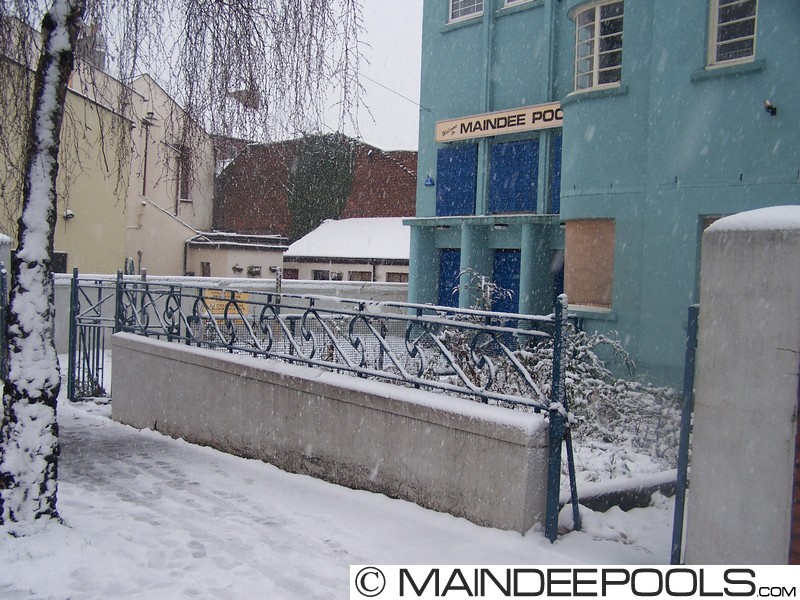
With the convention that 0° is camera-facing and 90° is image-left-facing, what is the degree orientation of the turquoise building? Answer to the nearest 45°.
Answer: approximately 45°

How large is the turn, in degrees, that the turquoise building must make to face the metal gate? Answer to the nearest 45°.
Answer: approximately 45° to its right

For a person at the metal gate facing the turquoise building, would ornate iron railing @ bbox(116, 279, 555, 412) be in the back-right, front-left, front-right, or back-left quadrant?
front-right

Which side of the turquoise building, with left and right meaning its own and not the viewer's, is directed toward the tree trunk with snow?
front

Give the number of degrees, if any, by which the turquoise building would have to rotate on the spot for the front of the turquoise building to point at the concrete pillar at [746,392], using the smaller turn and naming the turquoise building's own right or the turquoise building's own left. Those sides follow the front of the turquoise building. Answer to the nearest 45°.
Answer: approximately 45° to the turquoise building's own left

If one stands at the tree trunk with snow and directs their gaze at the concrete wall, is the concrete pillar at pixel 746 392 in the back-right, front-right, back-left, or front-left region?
front-right

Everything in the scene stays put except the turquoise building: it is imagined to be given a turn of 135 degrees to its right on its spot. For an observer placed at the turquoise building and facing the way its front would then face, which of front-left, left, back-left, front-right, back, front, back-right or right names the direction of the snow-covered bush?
back

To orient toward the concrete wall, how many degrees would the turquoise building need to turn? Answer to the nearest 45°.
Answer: approximately 45° to its left
